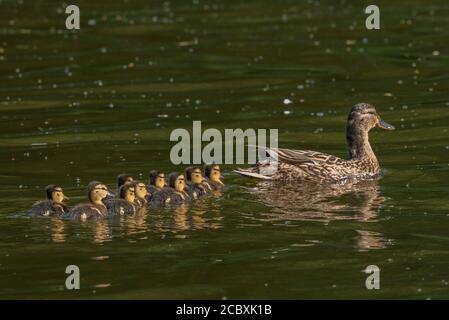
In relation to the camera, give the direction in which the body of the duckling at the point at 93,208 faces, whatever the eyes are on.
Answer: to the viewer's right

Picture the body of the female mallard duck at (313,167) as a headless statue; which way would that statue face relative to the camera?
to the viewer's right

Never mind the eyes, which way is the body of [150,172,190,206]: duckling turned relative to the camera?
to the viewer's right

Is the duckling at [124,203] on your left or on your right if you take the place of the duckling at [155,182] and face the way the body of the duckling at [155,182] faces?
on your right

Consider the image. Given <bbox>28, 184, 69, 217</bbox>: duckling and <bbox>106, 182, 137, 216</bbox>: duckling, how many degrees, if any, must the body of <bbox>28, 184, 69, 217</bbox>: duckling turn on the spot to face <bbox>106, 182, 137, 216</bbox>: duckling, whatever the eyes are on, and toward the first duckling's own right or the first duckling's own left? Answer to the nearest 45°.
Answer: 0° — it already faces it

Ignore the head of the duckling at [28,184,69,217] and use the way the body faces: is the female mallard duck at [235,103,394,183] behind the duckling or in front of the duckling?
in front

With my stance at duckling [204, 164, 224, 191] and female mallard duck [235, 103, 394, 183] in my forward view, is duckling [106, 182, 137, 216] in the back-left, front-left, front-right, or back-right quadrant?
back-right

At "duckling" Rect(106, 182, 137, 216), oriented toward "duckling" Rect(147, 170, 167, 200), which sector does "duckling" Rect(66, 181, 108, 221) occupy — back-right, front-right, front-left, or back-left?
back-left

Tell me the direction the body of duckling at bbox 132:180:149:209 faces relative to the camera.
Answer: to the viewer's right

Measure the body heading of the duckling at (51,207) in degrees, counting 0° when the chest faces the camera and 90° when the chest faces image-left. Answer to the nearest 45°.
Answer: approximately 270°

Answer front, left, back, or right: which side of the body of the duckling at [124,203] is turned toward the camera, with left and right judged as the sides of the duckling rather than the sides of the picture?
right
